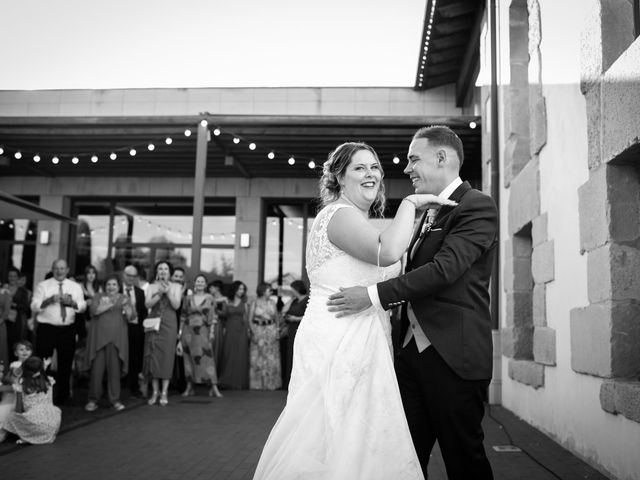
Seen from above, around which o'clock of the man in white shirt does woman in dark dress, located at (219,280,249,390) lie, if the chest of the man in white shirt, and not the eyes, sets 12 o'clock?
The woman in dark dress is roughly at 8 o'clock from the man in white shirt.

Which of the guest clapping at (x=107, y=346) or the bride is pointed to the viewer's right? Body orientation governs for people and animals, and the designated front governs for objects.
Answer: the bride

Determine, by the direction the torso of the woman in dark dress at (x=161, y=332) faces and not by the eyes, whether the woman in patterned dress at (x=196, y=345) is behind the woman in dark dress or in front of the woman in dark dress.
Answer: behind

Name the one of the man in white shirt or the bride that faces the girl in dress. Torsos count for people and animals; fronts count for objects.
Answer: the man in white shirt

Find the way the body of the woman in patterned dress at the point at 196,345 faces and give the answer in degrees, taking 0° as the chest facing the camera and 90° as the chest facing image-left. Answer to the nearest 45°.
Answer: approximately 0°

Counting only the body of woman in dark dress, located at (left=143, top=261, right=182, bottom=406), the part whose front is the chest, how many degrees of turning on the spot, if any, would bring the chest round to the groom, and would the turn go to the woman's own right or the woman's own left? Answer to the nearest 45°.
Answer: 0° — they already face them

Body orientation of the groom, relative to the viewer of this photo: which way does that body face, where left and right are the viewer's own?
facing to the left of the viewer

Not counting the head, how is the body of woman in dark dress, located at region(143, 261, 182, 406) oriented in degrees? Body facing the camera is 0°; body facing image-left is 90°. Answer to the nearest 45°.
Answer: approximately 0°

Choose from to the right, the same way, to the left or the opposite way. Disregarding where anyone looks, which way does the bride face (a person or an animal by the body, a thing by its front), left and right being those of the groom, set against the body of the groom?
the opposite way

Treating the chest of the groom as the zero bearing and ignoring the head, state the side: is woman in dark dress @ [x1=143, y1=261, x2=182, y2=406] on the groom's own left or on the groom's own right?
on the groom's own right
